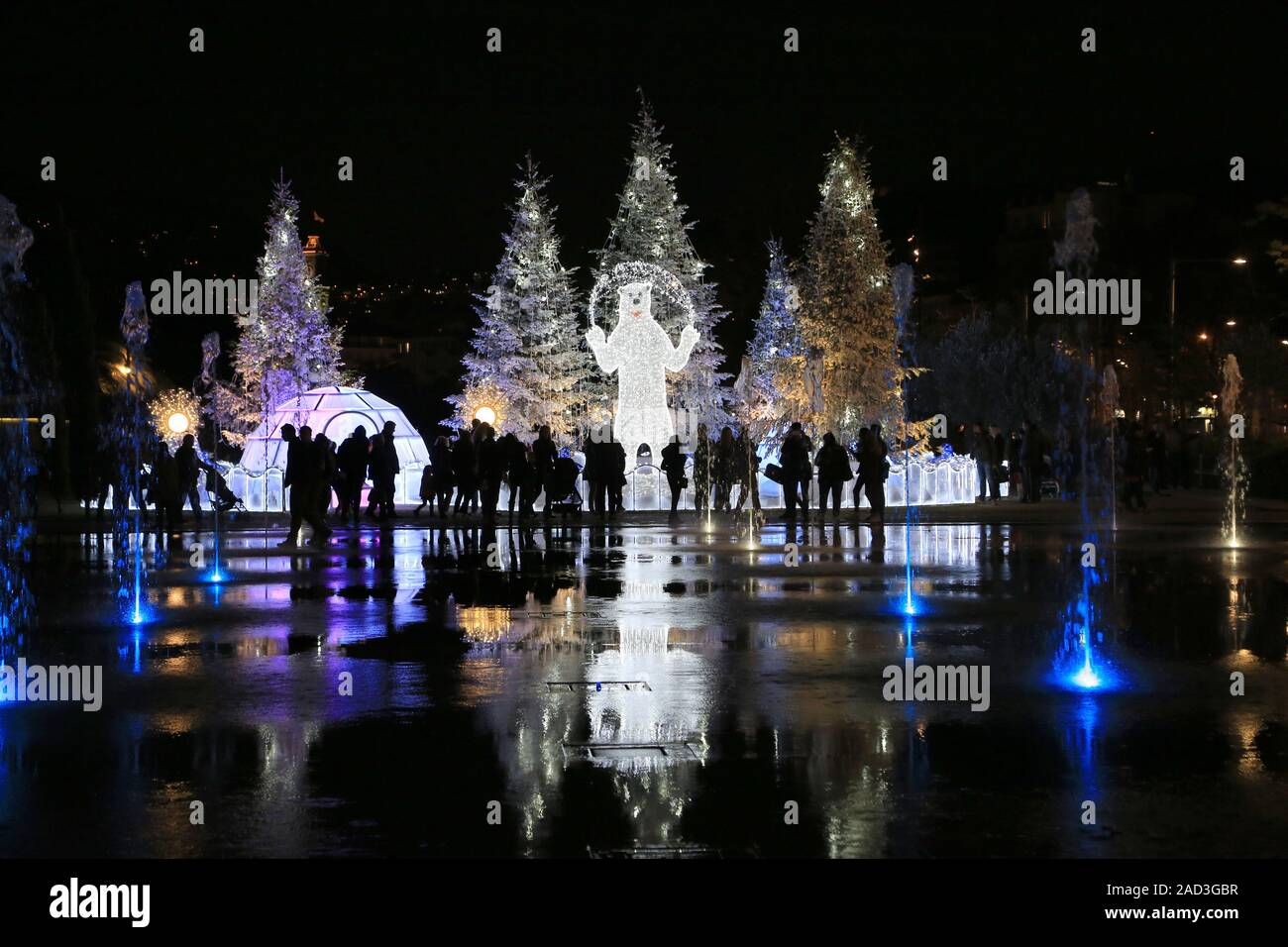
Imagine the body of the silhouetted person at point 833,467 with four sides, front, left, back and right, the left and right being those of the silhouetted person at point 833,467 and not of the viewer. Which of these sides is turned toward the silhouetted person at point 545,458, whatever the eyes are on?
left

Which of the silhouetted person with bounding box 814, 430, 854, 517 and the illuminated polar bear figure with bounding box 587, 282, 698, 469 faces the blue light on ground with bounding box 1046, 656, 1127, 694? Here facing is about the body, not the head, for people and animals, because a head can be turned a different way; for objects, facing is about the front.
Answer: the illuminated polar bear figure

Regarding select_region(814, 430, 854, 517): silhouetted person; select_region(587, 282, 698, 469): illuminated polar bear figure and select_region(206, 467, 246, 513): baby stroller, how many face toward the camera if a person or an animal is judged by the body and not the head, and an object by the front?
1

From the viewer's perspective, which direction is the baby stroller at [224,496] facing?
to the viewer's right

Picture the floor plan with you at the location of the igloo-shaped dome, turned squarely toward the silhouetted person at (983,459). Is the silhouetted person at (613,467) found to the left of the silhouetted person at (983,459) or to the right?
right

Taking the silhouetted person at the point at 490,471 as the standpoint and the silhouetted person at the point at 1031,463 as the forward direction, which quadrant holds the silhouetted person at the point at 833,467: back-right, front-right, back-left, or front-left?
front-right

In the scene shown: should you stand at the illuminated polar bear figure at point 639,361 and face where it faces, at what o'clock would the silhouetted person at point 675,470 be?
The silhouetted person is roughly at 12 o'clock from the illuminated polar bear figure.

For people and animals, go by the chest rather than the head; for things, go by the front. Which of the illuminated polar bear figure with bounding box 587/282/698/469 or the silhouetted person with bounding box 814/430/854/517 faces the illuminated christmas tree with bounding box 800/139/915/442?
the silhouetted person

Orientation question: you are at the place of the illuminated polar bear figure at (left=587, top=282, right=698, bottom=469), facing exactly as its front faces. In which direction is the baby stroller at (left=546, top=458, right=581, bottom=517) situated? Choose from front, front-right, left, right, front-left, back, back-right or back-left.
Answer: front

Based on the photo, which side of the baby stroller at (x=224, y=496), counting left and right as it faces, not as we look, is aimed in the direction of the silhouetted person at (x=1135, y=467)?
front

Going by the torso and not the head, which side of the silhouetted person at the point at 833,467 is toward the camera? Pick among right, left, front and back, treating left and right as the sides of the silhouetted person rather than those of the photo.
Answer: back

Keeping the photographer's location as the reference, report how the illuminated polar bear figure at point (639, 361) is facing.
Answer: facing the viewer

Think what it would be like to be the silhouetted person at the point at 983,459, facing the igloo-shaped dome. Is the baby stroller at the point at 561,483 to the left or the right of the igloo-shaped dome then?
left

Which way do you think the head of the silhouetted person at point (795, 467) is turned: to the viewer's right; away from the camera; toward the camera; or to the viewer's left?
away from the camera
